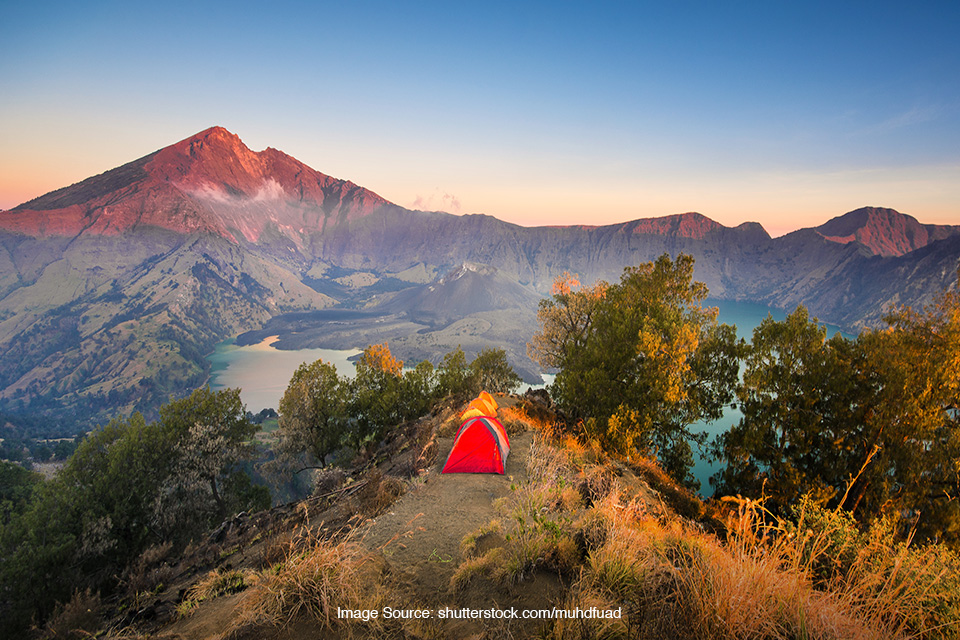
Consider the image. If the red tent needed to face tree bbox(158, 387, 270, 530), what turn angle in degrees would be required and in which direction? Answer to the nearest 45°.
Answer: approximately 135° to its right

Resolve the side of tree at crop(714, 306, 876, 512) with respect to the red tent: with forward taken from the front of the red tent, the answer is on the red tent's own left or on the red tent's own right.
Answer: on the red tent's own left

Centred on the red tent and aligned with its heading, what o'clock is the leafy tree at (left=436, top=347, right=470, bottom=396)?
The leafy tree is roughly at 6 o'clock from the red tent.

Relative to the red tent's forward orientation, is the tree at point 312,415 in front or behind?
behind

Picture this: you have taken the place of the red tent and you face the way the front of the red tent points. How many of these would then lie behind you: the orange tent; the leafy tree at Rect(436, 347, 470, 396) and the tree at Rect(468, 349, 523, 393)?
3

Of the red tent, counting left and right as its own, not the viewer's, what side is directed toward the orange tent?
back

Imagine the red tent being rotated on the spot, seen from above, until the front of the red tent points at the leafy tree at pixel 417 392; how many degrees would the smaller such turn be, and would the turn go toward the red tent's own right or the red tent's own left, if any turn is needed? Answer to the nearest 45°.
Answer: approximately 180°

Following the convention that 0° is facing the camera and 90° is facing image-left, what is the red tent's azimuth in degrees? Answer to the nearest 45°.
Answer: approximately 0°

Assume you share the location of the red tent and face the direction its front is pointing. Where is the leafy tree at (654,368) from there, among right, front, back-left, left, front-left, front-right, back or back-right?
back-left

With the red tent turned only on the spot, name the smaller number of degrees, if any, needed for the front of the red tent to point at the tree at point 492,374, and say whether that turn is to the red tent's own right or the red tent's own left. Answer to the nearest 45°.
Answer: approximately 180°

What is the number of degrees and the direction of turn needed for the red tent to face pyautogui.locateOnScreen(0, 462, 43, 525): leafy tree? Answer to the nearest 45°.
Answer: approximately 135° to its right
